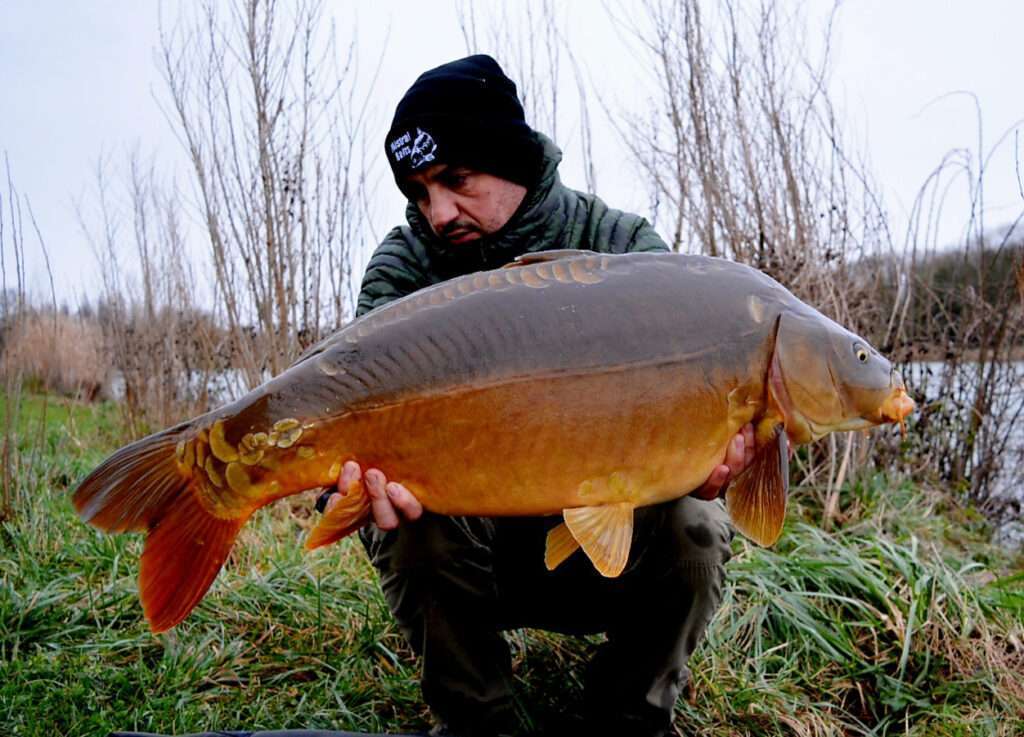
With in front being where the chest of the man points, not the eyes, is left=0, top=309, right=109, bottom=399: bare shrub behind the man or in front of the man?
behind

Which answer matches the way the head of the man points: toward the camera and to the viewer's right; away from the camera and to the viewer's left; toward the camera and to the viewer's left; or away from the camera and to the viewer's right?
toward the camera and to the viewer's left

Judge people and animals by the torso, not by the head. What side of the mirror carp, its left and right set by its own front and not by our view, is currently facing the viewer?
right

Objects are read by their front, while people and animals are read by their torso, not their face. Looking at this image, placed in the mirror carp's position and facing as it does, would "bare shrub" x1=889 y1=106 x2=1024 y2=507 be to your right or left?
on your left

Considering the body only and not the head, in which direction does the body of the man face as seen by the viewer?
toward the camera

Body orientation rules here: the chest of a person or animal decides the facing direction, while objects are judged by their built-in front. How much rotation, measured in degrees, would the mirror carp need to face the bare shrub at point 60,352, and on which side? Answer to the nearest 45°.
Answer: approximately 135° to its left

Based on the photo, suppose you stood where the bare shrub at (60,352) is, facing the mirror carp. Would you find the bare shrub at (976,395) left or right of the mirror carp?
left

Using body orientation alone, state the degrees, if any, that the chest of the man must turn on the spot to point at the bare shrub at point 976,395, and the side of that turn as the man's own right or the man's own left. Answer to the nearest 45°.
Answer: approximately 135° to the man's own left
